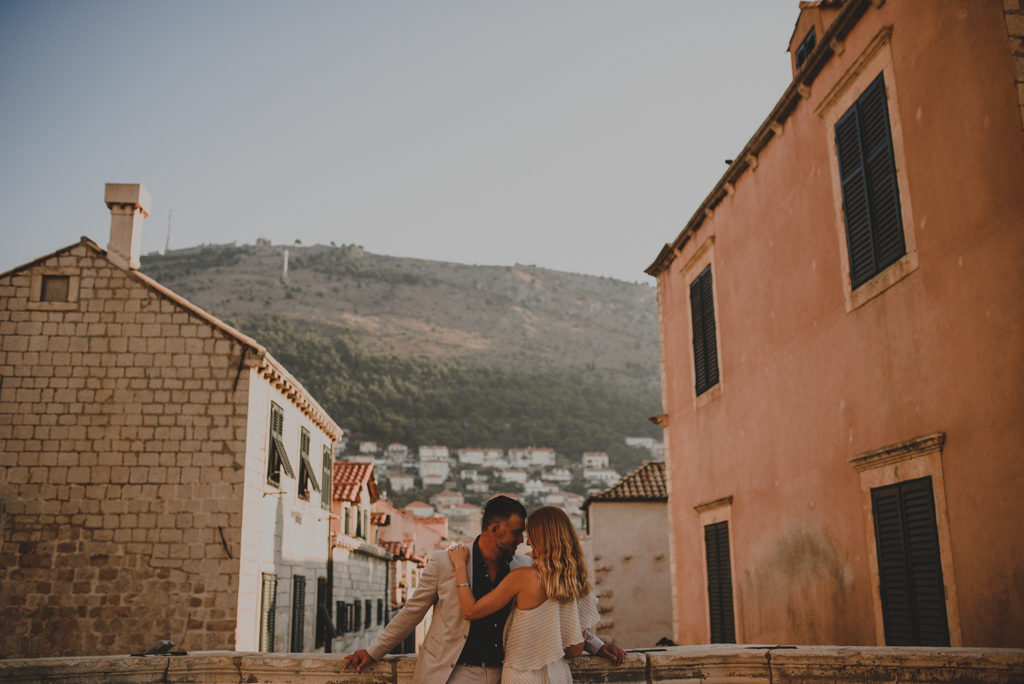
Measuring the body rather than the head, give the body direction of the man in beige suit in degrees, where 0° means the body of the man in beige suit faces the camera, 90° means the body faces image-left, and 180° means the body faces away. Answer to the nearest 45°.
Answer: approximately 315°

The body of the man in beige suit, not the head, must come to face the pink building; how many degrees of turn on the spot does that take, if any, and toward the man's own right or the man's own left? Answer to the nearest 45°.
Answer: approximately 90° to the man's own left

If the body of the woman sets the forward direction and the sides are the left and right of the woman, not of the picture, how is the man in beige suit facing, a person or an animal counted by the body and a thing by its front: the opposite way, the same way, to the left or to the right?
the opposite way

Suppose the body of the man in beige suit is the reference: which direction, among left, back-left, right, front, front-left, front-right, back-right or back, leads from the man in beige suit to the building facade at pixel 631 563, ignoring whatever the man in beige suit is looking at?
back-left

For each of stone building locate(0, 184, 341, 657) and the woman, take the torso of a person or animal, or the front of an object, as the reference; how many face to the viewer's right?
1

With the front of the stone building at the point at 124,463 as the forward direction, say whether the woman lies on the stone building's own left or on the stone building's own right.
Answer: on the stone building's own right

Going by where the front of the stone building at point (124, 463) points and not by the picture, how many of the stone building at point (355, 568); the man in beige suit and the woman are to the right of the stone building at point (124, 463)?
2

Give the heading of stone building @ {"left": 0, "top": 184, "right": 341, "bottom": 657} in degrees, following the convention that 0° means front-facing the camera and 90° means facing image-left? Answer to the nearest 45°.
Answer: approximately 270°
